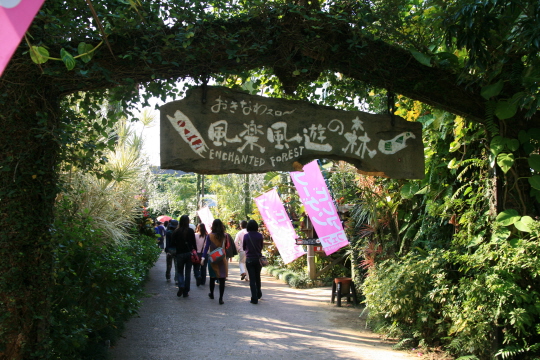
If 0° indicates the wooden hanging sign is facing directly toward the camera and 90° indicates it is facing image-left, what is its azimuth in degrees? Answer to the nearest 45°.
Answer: approximately 0°

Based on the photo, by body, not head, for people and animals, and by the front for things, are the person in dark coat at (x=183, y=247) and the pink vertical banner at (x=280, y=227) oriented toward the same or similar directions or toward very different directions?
very different directions

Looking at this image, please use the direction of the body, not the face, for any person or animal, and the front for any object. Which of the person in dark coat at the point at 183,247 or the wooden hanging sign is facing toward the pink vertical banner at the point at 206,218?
the person in dark coat

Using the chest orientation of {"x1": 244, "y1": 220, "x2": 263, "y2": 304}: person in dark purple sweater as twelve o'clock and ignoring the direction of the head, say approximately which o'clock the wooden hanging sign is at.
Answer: The wooden hanging sign is roughly at 6 o'clock from the person in dark purple sweater.

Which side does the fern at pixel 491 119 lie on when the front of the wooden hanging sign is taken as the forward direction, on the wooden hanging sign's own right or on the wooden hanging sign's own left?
on the wooden hanging sign's own left

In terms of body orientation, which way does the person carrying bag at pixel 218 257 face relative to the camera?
away from the camera

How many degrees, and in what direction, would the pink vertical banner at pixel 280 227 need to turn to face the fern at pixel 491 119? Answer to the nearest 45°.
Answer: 0° — it already faces it

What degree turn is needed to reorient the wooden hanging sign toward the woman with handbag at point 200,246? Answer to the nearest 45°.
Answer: approximately 180°

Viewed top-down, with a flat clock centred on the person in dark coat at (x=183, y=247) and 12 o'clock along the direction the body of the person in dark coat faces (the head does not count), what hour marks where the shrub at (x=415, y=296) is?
The shrub is roughly at 5 o'clock from the person in dark coat.

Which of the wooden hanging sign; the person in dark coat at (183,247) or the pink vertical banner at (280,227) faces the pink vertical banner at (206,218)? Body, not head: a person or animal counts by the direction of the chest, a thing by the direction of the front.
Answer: the person in dark coat
